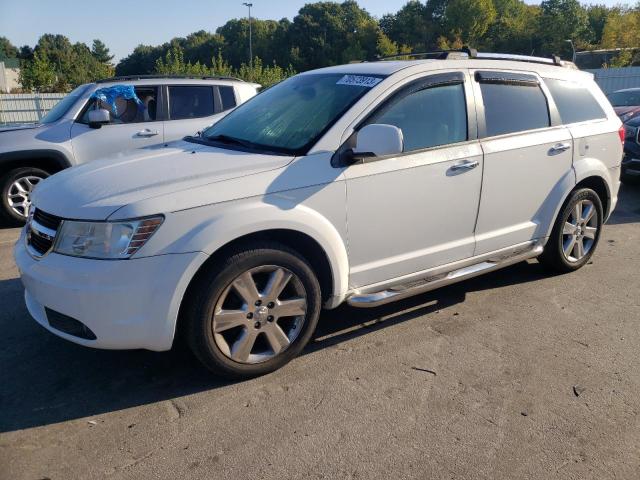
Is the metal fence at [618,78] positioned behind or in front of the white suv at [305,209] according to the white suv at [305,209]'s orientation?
behind

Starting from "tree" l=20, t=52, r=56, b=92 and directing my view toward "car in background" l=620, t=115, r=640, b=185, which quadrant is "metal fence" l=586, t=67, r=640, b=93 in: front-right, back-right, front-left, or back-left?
front-left

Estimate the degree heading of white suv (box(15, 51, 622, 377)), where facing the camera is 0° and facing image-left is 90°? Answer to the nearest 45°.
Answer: approximately 45°

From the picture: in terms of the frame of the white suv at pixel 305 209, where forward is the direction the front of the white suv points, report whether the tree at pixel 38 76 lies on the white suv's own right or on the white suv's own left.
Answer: on the white suv's own right

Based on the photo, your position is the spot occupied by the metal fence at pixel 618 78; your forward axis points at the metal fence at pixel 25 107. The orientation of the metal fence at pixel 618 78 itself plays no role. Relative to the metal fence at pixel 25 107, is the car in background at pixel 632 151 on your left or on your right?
left

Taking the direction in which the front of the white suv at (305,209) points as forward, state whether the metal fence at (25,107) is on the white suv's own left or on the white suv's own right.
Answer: on the white suv's own right

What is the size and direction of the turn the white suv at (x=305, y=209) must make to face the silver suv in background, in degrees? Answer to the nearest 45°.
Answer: approximately 90° to its right

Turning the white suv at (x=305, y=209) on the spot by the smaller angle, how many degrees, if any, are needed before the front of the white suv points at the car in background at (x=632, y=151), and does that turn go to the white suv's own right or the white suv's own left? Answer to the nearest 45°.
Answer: approximately 180°
